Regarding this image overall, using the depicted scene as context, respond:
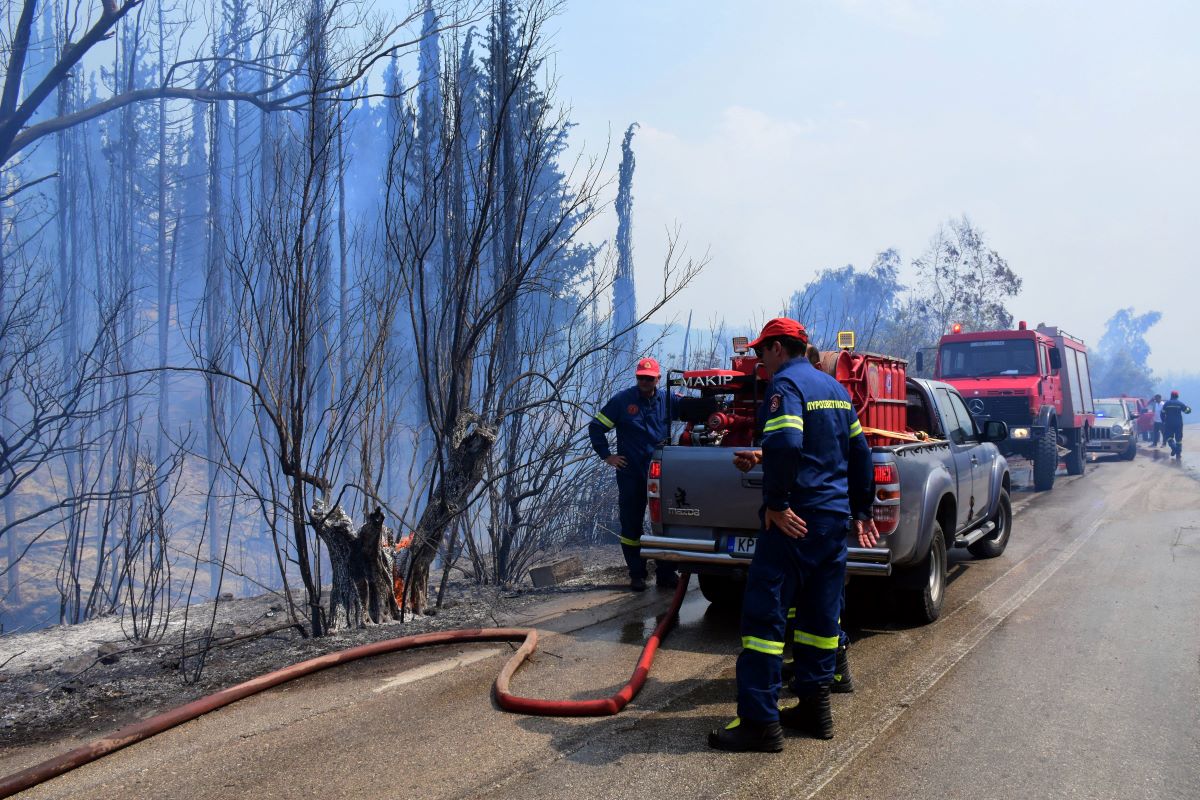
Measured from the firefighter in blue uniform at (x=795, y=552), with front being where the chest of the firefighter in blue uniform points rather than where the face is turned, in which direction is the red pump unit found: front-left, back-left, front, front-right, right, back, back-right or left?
front-right

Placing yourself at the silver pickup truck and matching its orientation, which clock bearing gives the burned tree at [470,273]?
The burned tree is roughly at 8 o'clock from the silver pickup truck.

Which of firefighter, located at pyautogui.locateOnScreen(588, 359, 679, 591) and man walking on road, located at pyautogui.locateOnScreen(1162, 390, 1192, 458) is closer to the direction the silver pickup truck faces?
the man walking on road

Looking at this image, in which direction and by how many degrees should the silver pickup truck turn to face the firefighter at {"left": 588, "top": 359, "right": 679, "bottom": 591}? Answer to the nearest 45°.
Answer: approximately 90° to its left

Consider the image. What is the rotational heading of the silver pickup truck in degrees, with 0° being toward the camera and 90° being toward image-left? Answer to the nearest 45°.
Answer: approximately 225°

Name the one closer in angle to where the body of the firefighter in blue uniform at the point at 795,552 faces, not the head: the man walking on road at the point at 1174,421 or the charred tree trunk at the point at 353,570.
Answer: the charred tree trunk

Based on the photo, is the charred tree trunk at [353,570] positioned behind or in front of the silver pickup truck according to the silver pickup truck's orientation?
behind

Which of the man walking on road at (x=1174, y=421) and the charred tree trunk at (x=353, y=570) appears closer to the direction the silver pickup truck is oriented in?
the man walking on road

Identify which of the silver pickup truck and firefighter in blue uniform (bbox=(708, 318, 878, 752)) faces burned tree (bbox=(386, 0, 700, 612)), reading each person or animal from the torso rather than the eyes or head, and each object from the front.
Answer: the firefighter in blue uniform

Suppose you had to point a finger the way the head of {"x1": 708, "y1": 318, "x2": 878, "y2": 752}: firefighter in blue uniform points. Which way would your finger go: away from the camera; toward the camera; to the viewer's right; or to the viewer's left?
to the viewer's left

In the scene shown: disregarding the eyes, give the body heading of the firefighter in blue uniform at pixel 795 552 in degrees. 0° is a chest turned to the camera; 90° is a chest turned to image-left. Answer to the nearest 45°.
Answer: approximately 135°
